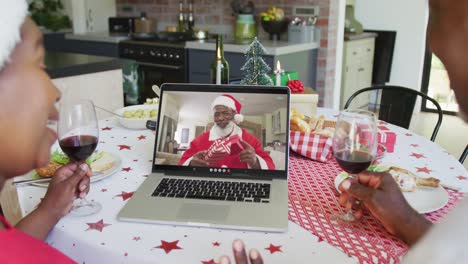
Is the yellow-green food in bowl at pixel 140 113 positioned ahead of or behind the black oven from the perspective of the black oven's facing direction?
ahead

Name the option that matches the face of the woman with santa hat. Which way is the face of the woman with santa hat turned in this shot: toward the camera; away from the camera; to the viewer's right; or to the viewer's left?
to the viewer's right

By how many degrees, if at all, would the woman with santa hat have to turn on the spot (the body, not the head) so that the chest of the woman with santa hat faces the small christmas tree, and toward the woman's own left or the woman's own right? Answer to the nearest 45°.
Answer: approximately 45° to the woman's own left

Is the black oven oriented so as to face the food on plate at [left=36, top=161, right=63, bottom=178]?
yes

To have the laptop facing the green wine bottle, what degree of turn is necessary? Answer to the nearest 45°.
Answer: approximately 180°

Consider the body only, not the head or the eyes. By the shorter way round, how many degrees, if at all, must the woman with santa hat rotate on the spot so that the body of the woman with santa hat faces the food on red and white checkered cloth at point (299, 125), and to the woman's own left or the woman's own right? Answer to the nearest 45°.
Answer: approximately 45° to the woman's own left

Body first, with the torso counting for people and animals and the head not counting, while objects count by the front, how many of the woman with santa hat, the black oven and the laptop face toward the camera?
2

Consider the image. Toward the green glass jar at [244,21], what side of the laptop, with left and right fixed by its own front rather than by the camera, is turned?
back

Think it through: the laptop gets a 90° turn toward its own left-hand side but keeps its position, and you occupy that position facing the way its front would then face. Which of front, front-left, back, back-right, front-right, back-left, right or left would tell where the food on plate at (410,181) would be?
front

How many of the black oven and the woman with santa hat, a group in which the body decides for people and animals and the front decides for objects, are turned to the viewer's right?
1
